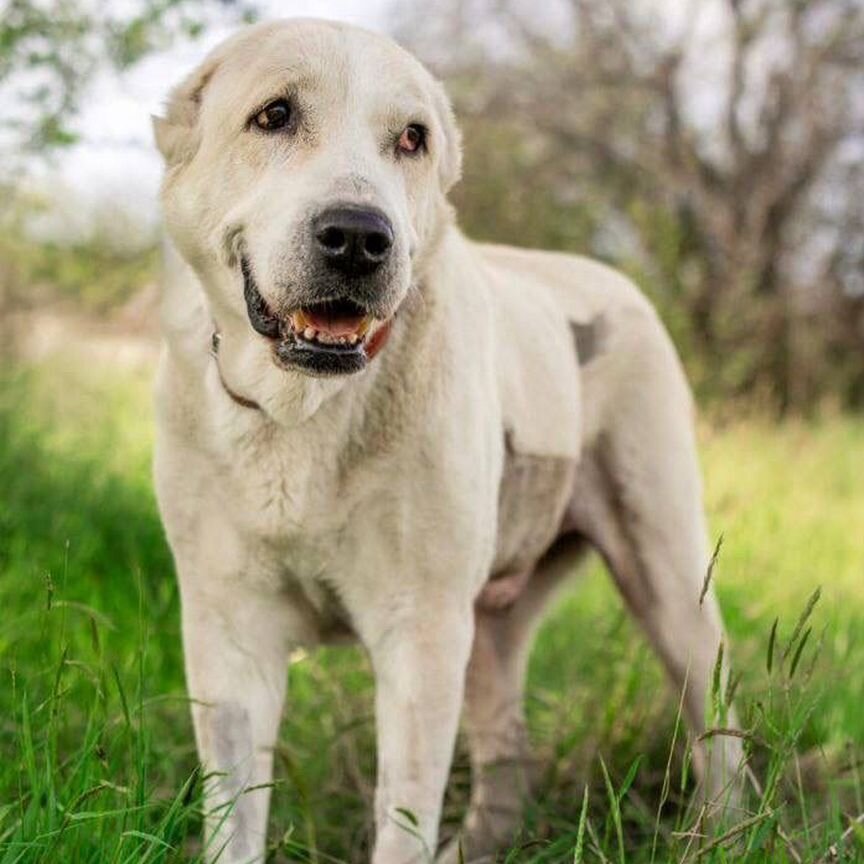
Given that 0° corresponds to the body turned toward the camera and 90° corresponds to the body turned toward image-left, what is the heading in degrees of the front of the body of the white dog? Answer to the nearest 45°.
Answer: approximately 45°
